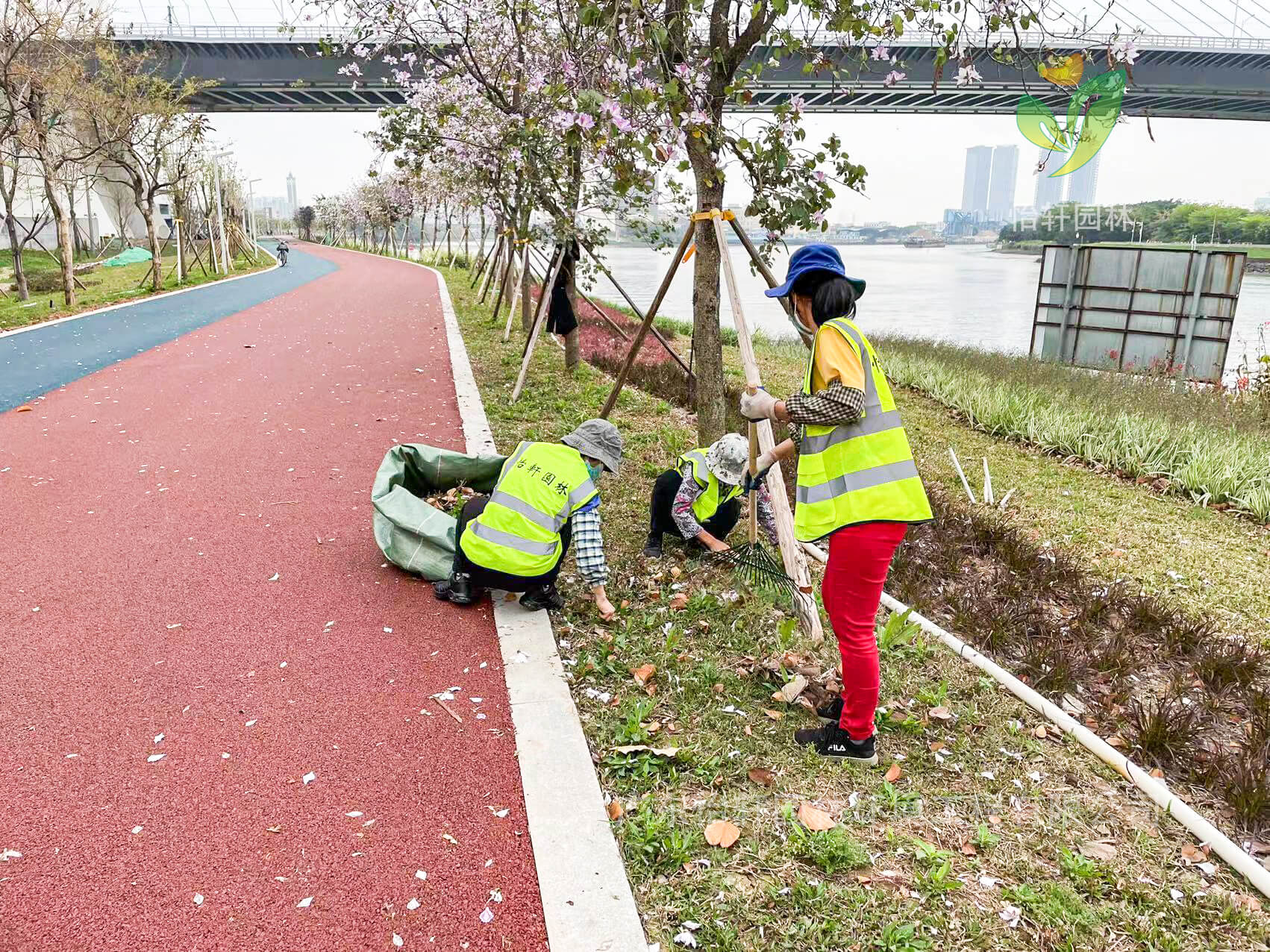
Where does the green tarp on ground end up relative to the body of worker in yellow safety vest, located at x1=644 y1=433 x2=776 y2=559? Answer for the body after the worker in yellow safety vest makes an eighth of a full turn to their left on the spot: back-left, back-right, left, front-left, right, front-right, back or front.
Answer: back-left

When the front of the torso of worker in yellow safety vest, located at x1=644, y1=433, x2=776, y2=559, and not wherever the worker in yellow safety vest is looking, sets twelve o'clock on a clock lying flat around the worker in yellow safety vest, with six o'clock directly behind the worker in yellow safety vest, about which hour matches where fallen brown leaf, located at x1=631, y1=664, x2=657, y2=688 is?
The fallen brown leaf is roughly at 2 o'clock from the worker in yellow safety vest.

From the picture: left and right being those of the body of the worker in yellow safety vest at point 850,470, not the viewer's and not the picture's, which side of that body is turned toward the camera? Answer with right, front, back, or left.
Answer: left

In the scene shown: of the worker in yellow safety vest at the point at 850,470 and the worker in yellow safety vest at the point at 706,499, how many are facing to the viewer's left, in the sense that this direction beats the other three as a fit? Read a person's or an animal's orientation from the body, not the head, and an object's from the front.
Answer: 1

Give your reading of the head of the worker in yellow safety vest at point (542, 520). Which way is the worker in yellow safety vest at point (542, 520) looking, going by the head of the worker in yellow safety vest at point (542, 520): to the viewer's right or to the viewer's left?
to the viewer's right

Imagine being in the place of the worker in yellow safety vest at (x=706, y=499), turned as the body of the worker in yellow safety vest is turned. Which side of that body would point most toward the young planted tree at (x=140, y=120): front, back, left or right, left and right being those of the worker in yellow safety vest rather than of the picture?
back

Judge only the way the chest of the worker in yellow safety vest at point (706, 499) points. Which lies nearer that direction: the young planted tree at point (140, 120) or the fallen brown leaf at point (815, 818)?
the fallen brown leaf

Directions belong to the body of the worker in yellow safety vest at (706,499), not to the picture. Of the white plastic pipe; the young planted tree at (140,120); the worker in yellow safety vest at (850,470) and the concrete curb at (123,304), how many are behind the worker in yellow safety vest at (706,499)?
2

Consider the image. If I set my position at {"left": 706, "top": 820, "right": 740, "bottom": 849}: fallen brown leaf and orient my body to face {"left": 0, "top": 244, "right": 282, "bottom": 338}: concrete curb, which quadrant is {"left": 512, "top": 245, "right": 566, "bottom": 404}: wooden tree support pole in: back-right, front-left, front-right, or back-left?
front-right

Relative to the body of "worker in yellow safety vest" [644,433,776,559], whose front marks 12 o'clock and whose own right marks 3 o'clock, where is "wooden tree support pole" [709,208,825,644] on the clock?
The wooden tree support pole is roughly at 12 o'clock from the worker in yellow safety vest.

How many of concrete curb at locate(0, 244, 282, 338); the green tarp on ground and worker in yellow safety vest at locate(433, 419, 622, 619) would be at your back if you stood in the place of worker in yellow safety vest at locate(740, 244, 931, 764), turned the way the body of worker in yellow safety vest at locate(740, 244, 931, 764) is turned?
0

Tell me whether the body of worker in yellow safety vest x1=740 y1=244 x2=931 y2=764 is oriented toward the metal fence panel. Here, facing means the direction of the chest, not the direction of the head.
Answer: no

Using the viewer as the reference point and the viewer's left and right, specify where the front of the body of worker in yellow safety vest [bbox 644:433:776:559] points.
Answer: facing the viewer and to the right of the viewer

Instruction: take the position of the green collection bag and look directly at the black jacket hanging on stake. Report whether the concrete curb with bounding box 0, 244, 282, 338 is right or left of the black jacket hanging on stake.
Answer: left

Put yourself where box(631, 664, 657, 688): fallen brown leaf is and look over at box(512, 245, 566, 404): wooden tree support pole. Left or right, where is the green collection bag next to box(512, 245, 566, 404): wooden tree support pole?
left
